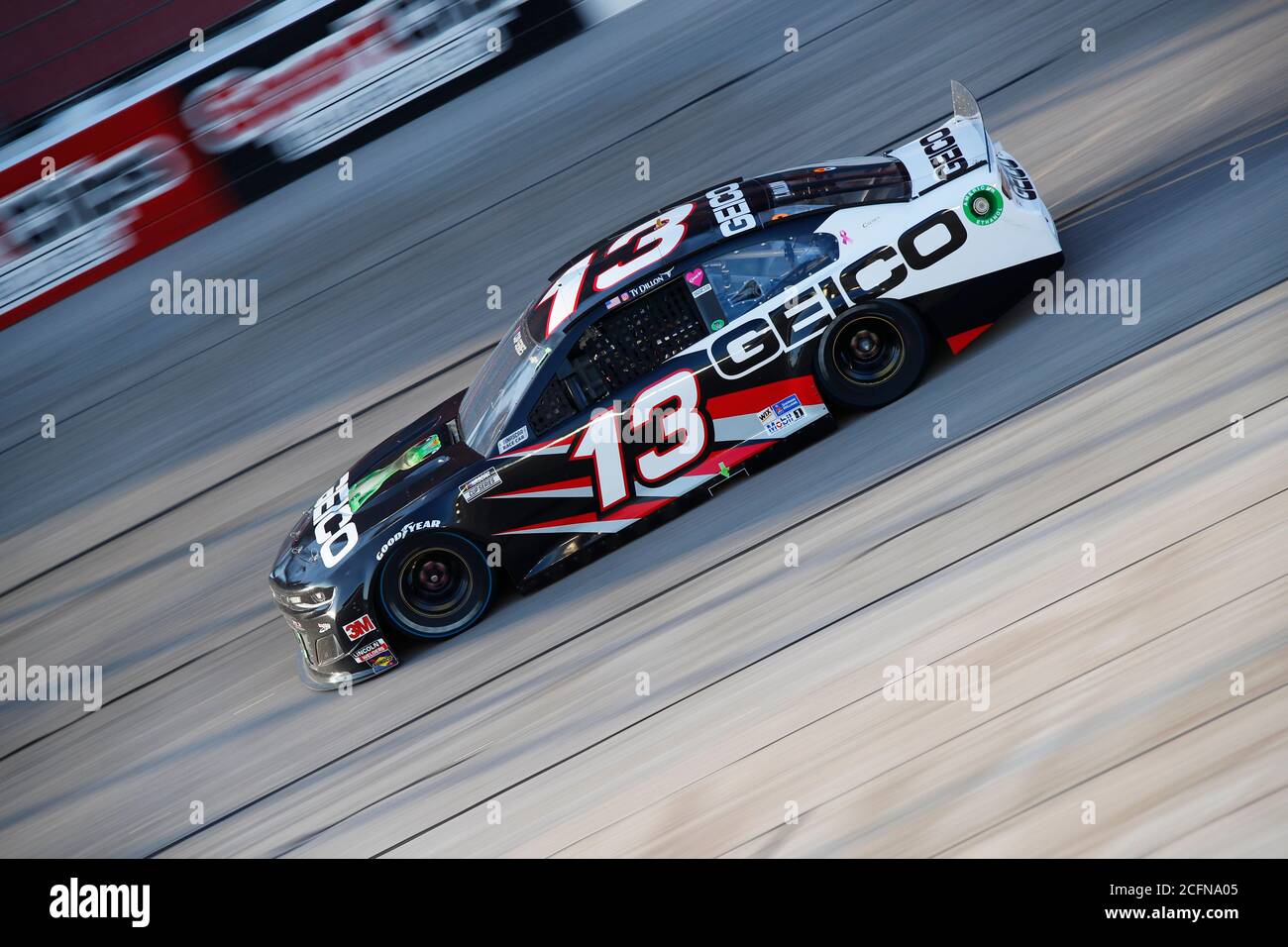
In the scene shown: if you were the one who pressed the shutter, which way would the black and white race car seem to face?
facing to the left of the viewer
